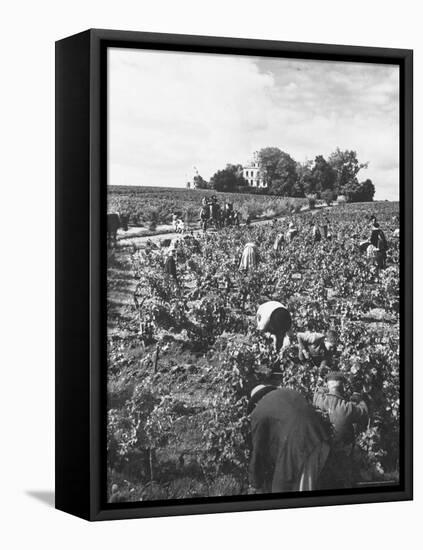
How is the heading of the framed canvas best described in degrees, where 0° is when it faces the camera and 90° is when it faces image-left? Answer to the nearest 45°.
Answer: approximately 315°
